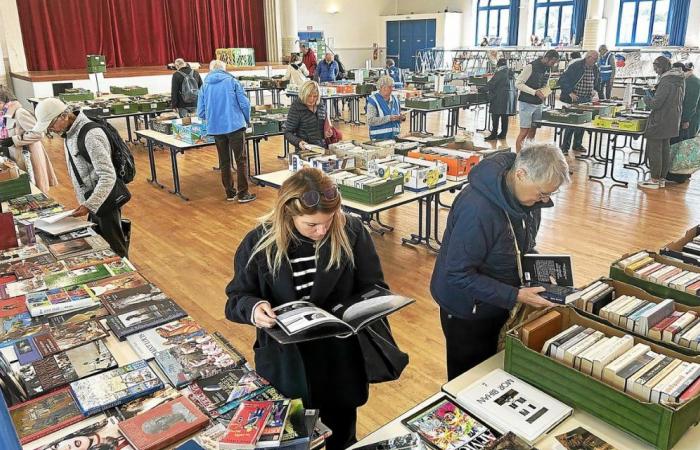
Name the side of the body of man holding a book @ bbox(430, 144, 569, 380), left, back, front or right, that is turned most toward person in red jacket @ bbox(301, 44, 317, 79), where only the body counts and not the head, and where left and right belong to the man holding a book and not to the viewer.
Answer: left

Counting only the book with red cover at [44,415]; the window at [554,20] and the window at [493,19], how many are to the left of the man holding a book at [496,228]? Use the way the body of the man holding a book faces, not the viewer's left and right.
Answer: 2

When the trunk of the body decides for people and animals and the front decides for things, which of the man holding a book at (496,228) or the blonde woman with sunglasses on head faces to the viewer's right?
the man holding a book

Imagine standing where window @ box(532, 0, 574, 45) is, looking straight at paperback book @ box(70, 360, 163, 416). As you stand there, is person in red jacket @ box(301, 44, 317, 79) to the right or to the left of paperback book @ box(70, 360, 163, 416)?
right

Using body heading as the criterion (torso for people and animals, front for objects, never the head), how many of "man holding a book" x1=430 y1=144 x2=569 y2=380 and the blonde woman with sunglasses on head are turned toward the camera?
1

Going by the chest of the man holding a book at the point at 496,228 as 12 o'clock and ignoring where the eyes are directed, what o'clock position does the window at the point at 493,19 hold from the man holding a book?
The window is roughly at 9 o'clock from the man holding a book.

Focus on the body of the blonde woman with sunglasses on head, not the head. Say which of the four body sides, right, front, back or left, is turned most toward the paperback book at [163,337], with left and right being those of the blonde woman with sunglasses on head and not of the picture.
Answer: right

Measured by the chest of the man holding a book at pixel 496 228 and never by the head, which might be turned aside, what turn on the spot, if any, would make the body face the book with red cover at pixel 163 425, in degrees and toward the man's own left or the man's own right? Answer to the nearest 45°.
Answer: approximately 135° to the man's own right

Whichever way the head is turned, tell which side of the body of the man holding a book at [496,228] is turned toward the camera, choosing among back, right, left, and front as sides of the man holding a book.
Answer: right

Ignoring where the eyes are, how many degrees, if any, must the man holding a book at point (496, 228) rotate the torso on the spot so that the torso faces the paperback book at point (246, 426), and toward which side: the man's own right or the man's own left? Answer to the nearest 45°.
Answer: approximately 135° to the man's own right

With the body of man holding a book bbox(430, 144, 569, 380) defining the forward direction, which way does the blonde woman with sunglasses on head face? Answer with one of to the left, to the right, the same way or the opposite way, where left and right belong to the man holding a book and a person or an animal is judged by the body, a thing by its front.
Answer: to the right

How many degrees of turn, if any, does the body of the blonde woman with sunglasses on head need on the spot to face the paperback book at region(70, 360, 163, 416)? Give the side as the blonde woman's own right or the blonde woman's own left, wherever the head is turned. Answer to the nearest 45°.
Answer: approximately 90° to the blonde woman's own right
